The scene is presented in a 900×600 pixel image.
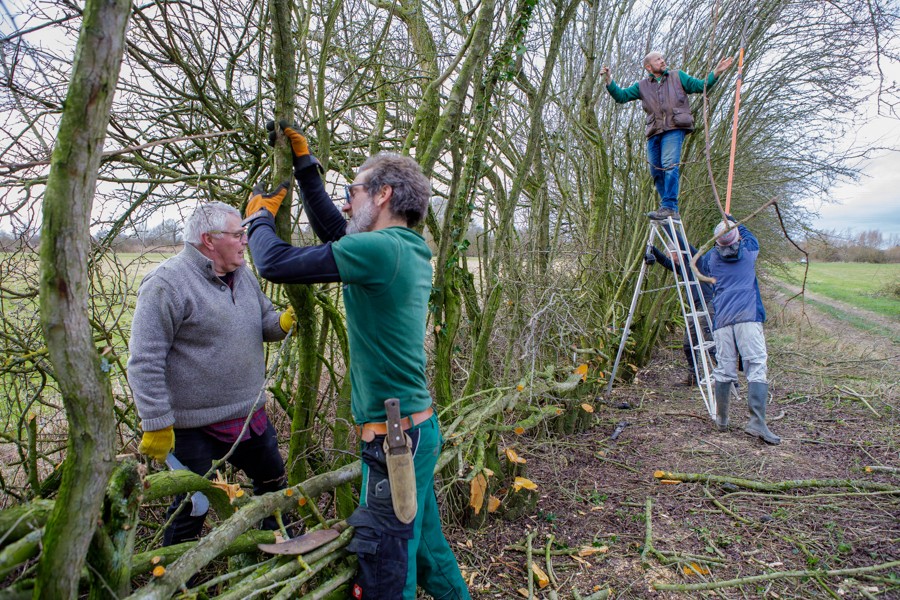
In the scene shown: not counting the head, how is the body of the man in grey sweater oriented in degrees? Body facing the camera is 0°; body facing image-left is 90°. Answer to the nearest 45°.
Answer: approximately 315°

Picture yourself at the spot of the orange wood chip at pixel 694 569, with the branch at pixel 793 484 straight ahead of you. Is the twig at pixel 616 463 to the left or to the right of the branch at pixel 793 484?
left
